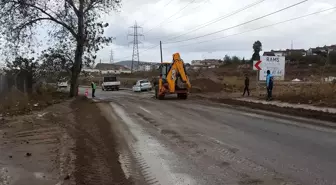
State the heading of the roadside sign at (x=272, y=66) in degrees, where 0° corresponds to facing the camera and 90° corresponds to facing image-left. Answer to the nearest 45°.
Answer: approximately 0°

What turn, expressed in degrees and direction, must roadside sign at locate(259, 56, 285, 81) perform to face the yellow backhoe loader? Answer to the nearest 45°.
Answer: approximately 45° to its right

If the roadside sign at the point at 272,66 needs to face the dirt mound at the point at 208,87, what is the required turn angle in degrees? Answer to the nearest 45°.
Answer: approximately 135° to its right
